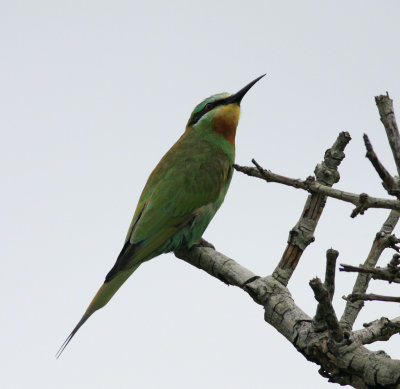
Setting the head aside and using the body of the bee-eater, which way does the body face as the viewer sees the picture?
to the viewer's right
